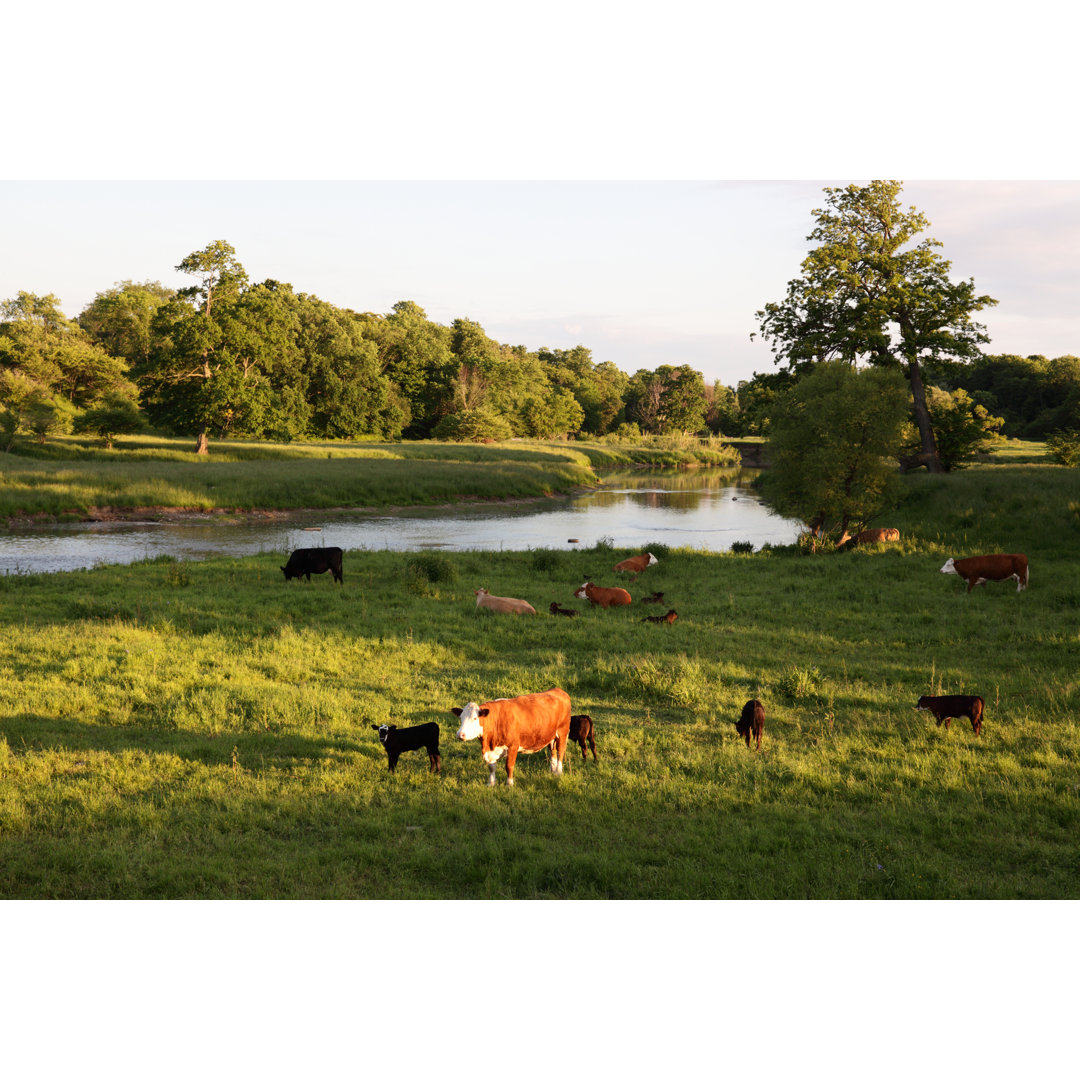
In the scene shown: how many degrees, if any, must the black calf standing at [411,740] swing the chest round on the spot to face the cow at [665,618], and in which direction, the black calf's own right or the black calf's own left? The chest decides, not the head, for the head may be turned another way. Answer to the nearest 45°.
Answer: approximately 135° to the black calf's own right

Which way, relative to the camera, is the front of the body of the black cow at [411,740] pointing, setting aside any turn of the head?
to the viewer's left

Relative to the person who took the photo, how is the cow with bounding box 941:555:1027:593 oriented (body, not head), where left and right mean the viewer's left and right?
facing to the left of the viewer

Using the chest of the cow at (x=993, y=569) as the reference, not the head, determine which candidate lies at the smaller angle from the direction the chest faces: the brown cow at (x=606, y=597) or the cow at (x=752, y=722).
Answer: the brown cow

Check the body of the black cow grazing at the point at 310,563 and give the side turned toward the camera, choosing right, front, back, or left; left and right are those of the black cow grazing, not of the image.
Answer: left

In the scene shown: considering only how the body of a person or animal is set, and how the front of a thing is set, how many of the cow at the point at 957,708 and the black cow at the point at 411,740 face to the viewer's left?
2

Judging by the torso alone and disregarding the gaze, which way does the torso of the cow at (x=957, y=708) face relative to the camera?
to the viewer's left

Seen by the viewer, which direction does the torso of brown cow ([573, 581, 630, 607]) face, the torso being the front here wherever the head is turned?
to the viewer's left

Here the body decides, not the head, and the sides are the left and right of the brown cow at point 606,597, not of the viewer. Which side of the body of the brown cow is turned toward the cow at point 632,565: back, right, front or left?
right
